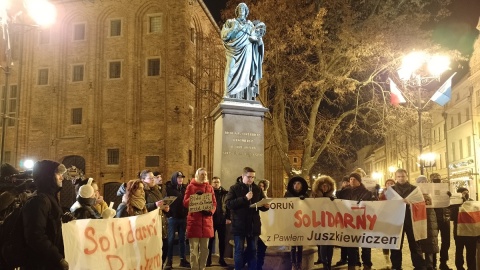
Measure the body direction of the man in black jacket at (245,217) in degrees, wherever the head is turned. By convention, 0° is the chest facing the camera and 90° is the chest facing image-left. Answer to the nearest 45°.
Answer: approximately 315°

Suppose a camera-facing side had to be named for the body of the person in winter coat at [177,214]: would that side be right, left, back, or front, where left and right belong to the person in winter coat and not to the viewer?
front

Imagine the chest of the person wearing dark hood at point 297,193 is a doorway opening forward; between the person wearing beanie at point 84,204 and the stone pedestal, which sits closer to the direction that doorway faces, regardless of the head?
the person wearing beanie

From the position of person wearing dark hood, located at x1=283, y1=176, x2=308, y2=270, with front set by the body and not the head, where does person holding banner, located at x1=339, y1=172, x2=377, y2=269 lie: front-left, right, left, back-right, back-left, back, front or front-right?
left

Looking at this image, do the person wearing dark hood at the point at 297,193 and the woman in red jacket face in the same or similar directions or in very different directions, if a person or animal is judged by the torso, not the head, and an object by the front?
same or similar directions

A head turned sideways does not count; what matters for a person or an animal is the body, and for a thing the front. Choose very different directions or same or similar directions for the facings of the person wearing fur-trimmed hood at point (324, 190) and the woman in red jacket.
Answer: same or similar directions

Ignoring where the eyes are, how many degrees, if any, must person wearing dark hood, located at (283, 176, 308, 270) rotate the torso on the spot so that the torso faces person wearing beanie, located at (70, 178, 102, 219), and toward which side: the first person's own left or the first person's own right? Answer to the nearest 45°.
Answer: approximately 45° to the first person's own right

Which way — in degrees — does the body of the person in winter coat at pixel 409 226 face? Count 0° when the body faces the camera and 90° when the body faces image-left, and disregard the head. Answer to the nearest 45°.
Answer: approximately 0°

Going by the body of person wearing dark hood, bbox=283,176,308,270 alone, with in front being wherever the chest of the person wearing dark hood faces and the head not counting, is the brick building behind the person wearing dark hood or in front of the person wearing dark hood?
behind

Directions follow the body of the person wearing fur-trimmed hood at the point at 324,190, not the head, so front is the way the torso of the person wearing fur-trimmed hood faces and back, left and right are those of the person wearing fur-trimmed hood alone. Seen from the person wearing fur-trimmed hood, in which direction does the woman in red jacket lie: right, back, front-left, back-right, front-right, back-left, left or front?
front-right

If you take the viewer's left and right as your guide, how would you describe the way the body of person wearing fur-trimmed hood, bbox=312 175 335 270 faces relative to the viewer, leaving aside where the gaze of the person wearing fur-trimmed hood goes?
facing the viewer

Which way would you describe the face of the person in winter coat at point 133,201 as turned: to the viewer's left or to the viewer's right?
to the viewer's right

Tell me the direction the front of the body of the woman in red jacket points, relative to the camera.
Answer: toward the camera

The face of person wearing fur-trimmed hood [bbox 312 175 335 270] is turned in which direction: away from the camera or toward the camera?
toward the camera

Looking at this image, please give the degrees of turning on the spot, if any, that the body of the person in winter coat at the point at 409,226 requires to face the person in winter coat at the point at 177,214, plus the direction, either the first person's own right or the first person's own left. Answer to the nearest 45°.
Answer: approximately 90° to the first person's own right

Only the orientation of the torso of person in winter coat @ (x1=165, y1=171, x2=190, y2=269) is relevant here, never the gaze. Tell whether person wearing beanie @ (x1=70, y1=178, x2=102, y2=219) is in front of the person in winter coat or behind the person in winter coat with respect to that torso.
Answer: in front
